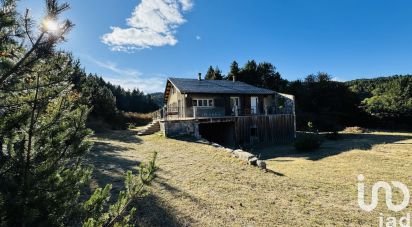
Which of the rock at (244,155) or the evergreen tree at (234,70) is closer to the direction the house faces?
the rock

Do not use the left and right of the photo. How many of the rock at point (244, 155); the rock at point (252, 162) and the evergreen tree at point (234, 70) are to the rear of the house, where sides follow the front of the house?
1

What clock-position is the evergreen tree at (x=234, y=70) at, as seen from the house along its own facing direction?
The evergreen tree is roughly at 6 o'clock from the house.

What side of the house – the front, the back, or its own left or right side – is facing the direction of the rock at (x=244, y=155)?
front

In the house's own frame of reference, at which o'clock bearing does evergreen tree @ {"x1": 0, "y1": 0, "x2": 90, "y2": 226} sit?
The evergreen tree is roughly at 12 o'clock from the house.

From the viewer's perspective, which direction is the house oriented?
toward the camera

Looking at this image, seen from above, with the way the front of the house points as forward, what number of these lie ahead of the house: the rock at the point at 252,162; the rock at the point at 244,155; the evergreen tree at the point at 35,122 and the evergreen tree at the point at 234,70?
3

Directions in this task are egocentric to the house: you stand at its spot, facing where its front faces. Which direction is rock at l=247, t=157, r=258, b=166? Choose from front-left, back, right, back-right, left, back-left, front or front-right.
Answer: front

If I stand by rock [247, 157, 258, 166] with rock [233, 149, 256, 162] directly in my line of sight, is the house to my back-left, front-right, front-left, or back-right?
front-right

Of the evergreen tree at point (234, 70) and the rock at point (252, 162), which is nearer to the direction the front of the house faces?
the rock
